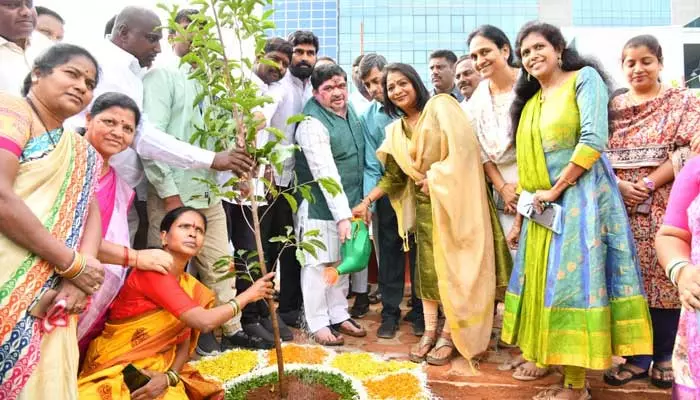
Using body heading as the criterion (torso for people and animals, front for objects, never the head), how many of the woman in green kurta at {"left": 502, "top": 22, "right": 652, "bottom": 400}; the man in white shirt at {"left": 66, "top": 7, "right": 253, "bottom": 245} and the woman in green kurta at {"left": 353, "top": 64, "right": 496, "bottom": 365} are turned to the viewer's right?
1

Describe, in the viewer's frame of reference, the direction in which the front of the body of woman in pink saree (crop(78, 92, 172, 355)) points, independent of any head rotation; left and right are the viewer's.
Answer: facing the viewer and to the right of the viewer

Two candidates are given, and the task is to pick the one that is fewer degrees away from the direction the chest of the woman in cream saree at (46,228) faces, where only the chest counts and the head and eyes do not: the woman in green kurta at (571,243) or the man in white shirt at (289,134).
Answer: the woman in green kurta

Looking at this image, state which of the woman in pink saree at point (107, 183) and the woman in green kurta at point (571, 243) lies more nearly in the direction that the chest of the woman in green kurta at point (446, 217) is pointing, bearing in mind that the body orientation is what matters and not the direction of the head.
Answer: the woman in pink saree

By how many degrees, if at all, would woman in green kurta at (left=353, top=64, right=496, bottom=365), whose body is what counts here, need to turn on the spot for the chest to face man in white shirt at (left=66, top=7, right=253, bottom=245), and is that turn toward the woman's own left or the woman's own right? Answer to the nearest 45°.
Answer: approximately 45° to the woman's own right

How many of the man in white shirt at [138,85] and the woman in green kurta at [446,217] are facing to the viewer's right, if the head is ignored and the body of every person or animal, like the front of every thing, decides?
1

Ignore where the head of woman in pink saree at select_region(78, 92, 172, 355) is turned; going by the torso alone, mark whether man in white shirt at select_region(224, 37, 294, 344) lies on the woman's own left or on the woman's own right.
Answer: on the woman's own left

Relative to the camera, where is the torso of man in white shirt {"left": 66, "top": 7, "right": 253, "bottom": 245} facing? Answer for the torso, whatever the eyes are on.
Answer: to the viewer's right

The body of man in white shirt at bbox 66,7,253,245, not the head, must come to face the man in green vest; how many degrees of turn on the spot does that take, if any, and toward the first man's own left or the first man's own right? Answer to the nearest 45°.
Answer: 0° — they already face them

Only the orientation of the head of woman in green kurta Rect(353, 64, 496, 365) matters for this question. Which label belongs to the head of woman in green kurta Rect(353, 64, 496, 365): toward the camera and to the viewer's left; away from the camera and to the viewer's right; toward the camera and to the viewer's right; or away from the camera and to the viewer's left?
toward the camera and to the viewer's left

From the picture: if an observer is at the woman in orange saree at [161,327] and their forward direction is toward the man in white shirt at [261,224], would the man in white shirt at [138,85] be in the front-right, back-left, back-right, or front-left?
front-left

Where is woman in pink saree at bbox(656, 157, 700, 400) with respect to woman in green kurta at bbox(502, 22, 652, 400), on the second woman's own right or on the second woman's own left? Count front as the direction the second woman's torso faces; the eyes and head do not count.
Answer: on the second woman's own left

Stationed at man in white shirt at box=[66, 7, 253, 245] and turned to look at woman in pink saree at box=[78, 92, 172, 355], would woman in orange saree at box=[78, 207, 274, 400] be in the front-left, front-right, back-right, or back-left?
front-left
